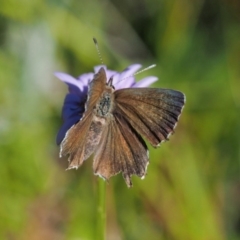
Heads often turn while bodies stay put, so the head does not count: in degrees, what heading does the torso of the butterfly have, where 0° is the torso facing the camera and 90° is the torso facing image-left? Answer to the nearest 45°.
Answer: approximately 180°
